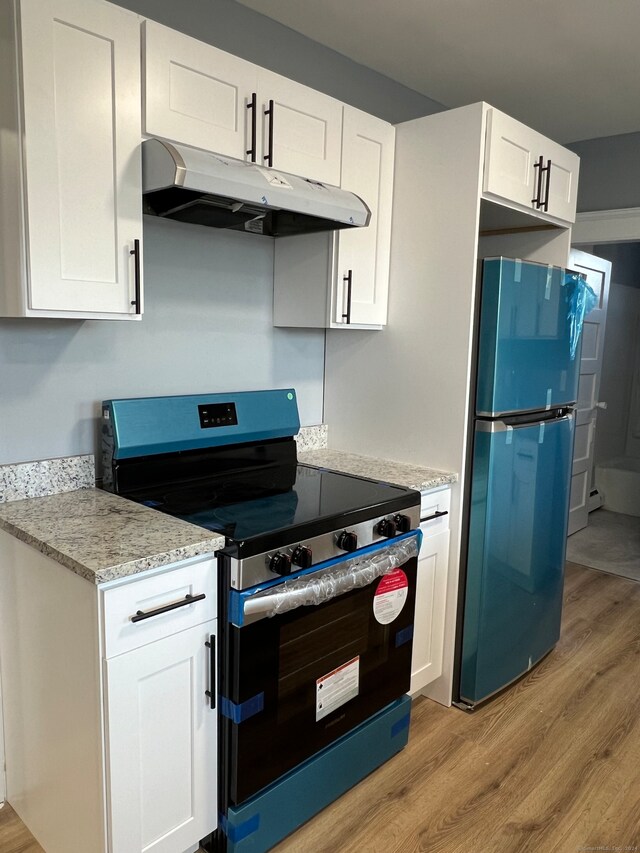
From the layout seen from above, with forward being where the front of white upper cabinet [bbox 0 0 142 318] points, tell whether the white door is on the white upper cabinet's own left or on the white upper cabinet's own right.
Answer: on the white upper cabinet's own left

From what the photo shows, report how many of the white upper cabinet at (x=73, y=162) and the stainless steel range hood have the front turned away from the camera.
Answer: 0

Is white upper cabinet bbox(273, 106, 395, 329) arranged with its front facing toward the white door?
no

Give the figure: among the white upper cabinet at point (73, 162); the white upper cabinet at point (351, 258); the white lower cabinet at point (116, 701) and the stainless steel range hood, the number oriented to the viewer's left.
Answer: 0

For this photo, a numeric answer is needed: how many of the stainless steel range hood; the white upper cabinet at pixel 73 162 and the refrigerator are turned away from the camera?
0

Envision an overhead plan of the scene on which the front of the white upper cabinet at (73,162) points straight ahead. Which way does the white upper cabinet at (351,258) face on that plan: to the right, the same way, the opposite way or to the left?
the same way

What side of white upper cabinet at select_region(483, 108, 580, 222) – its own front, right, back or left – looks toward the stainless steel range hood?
right

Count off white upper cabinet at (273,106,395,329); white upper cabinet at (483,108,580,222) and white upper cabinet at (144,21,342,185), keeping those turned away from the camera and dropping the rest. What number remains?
0

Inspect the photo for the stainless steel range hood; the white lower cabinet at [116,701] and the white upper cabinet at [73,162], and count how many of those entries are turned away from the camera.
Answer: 0

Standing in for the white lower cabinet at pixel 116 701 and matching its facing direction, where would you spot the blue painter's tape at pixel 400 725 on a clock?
The blue painter's tape is roughly at 10 o'clock from the white lower cabinet.

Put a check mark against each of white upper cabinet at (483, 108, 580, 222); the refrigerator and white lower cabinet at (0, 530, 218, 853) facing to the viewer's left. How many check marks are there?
0

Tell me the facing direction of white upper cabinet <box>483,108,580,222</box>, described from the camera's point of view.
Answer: facing the viewer and to the right of the viewer

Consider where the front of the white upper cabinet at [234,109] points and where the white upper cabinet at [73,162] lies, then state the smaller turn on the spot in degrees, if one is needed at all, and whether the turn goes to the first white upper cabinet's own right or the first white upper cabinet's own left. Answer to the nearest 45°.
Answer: approximately 90° to the first white upper cabinet's own right

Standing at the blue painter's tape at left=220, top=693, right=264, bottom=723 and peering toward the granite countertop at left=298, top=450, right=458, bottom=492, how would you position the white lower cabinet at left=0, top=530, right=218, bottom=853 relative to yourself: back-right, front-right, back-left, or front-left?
back-left

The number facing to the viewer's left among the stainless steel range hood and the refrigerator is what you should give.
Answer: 0

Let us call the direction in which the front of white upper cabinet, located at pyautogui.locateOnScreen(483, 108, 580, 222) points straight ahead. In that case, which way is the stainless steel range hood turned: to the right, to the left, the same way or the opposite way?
the same way
